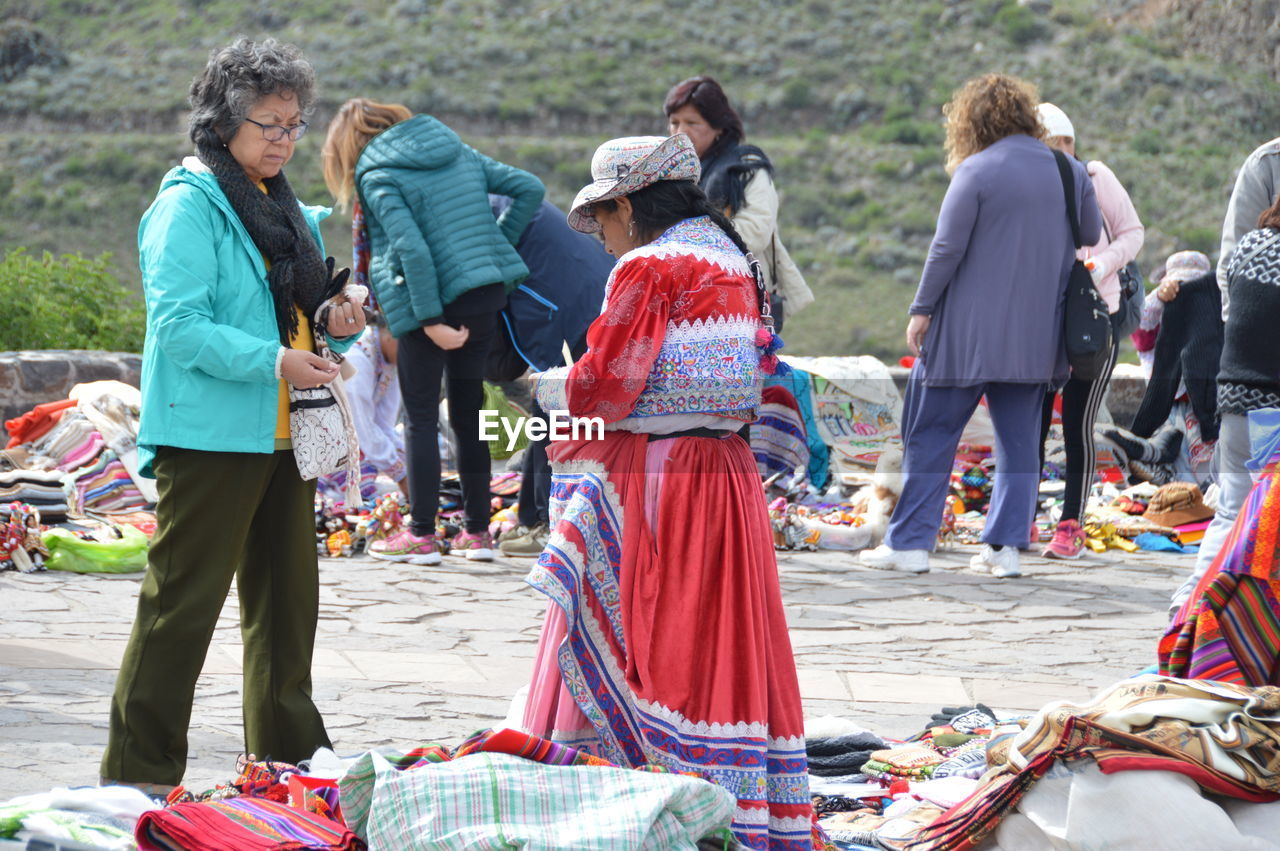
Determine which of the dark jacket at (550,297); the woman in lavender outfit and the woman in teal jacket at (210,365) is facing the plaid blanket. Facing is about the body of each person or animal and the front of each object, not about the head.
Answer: the woman in teal jacket

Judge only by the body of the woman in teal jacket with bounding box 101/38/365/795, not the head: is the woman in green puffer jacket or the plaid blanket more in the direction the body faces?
the plaid blanket

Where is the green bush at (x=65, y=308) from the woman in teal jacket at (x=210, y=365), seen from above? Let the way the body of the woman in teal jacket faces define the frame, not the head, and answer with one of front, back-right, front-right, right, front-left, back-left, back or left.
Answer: back-left

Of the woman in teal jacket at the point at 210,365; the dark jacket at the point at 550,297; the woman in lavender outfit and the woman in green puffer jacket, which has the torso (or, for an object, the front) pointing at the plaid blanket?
the woman in teal jacket

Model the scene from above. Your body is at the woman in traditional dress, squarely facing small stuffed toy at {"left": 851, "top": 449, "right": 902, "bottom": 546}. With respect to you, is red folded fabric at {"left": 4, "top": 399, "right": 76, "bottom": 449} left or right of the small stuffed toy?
left

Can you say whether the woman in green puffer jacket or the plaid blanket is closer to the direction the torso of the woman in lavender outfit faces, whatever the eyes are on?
the woman in green puffer jacket

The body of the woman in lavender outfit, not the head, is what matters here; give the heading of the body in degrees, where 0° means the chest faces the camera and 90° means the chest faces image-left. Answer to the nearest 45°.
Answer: approximately 135°

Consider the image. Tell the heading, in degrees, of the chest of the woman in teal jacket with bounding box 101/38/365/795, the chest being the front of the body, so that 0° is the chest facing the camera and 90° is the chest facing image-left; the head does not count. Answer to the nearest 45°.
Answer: approximately 315°

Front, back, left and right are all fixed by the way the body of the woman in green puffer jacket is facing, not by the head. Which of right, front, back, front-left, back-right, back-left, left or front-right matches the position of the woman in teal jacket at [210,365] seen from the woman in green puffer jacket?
back-left

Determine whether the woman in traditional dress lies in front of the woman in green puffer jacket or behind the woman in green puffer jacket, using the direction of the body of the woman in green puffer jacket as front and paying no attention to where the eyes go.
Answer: behind

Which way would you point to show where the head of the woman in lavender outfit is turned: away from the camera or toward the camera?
away from the camera
